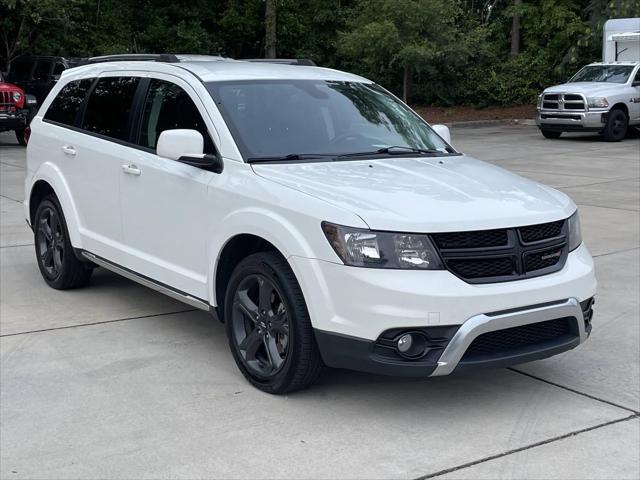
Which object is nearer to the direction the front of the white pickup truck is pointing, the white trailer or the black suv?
the black suv

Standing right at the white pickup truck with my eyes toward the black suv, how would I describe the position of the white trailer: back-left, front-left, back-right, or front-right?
back-right

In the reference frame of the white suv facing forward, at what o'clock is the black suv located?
The black suv is roughly at 7 o'clock from the white suv.

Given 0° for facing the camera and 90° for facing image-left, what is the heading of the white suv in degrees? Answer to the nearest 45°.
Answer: approximately 315°

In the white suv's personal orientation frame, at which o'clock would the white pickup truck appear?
The white pickup truck is roughly at 8 o'clock from the white suv.

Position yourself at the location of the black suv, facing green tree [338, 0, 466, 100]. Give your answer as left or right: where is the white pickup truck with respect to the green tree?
right

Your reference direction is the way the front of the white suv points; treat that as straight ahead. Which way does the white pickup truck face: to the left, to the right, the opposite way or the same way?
to the right

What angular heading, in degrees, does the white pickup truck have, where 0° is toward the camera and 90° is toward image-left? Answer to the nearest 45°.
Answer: approximately 45°

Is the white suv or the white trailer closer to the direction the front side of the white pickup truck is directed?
the white suv

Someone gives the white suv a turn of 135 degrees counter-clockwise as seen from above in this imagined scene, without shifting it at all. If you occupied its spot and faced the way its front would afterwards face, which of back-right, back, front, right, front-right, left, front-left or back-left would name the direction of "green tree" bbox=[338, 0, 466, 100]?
front
